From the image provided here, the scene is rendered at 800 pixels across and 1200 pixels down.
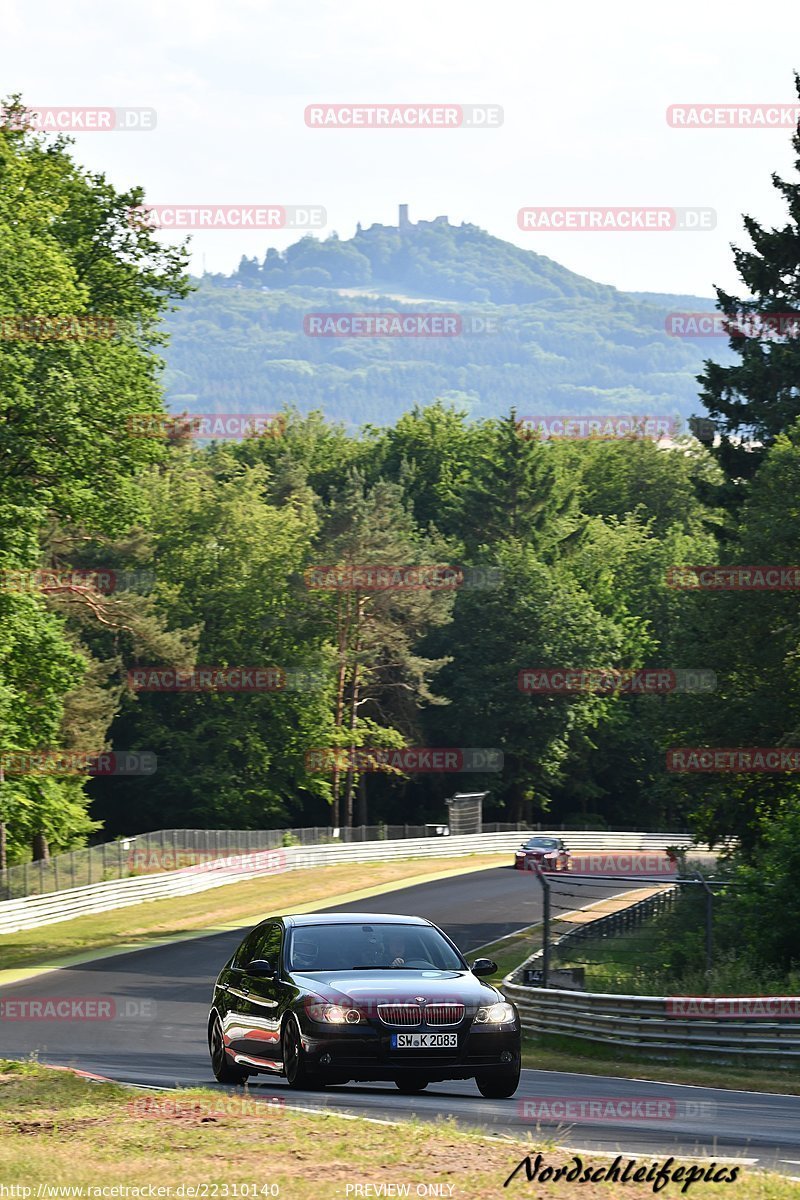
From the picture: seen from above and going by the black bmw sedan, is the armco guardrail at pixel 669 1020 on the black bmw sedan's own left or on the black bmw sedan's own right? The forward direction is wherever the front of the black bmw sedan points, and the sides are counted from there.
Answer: on the black bmw sedan's own left

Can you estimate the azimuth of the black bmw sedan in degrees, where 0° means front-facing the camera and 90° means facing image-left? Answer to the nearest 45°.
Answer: approximately 315°

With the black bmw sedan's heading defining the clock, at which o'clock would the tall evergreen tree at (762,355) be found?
The tall evergreen tree is roughly at 8 o'clock from the black bmw sedan.
